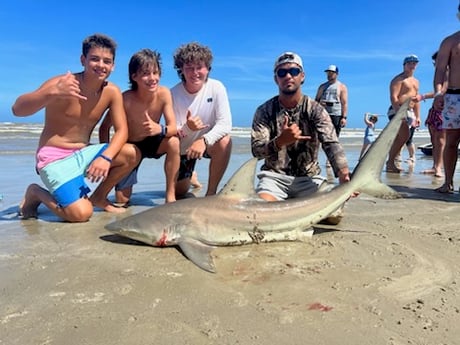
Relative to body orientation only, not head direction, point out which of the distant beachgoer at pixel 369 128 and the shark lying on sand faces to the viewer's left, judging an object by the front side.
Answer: the shark lying on sand

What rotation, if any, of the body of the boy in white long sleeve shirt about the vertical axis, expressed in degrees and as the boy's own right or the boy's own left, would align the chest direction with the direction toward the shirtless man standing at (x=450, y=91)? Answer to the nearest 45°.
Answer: approximately 90° to the boy's own left

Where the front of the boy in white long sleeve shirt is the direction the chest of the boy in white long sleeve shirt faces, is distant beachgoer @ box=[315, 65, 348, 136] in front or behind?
behind

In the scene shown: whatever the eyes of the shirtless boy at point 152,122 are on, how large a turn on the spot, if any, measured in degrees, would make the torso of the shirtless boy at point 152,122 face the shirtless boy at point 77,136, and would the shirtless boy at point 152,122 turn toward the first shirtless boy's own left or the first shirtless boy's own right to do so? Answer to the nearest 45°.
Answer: approximately 90° to the first shirtless boy's own right

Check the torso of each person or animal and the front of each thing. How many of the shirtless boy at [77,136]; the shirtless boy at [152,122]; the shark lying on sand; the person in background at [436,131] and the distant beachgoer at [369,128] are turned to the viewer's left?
2

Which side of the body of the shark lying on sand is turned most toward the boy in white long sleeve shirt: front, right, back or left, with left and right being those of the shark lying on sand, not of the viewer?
right

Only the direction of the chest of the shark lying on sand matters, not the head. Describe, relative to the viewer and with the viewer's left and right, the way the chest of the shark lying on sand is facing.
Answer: facing to the left of the viewer

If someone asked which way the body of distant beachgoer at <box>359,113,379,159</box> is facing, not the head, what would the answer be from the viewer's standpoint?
toward the camera

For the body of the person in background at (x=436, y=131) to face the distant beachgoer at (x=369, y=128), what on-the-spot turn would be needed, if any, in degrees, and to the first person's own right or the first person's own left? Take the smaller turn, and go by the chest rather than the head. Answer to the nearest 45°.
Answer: approximately 45° to the first person's own right

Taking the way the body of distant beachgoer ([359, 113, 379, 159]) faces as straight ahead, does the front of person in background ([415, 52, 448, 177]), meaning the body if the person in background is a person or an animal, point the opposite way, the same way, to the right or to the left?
to the right

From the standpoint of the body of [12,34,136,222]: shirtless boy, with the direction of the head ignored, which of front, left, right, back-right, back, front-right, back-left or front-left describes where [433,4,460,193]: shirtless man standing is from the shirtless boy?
front-left

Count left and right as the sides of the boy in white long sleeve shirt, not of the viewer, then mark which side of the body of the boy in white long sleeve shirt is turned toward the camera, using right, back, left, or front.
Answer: front

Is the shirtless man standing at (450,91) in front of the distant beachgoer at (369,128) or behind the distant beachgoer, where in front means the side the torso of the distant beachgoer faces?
in front
